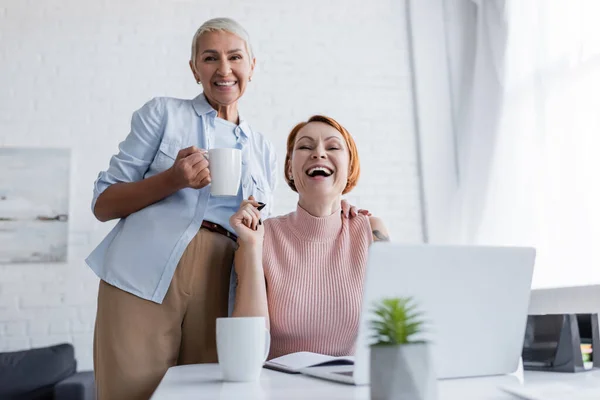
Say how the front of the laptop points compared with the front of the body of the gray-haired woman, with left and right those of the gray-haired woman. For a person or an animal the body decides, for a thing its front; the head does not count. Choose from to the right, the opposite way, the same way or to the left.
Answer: the opposite way

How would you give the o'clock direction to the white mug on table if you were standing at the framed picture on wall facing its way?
The white mug on table is roughly at 12 o'clock from the framed picture on wall.

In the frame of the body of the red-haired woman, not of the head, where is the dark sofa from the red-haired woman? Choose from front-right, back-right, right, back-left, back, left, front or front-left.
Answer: back-right

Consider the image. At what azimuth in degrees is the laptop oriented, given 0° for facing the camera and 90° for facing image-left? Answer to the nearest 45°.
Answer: approximately 135°

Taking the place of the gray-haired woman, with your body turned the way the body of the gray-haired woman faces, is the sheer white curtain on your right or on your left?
on your left

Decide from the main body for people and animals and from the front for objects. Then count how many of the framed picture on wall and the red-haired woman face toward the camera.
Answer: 2

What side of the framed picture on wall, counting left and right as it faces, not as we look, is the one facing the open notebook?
front

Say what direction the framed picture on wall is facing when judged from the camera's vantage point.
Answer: facing the viewer

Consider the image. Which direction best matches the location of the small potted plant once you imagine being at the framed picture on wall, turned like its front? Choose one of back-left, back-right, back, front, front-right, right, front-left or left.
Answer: front

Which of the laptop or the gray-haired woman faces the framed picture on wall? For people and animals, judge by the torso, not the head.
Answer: the laptop

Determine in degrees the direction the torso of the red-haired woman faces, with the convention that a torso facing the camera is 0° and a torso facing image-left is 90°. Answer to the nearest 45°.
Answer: approximately 0°
